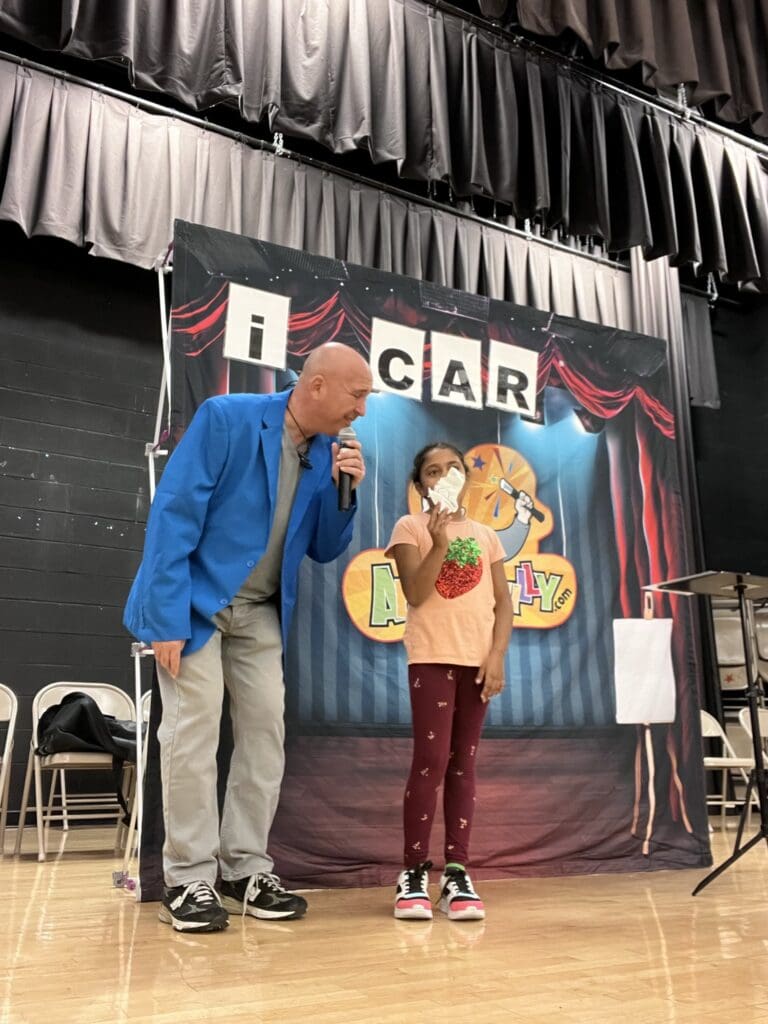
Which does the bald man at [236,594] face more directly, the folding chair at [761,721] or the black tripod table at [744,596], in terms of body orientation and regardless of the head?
the black tripod table

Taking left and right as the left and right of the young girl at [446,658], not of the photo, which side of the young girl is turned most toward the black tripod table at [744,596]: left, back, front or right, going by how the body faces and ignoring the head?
left

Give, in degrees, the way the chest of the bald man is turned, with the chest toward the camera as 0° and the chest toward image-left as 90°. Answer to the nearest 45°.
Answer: approximately 315°

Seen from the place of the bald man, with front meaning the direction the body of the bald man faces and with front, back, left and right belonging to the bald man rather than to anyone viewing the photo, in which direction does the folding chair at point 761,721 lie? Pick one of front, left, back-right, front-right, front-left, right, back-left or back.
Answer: left

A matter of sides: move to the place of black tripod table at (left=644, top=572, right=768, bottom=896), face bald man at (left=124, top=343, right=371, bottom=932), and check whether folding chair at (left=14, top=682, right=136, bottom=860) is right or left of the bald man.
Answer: right

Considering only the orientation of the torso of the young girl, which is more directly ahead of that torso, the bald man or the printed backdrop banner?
the bald man

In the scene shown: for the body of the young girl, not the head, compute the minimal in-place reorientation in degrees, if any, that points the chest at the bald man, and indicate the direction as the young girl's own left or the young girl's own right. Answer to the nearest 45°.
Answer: approximately 45° to the young girl's own right

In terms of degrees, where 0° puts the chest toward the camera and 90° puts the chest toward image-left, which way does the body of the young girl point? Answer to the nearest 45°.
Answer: approximately 0°

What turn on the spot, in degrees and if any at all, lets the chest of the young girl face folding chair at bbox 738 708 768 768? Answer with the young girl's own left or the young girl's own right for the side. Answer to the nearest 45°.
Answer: approximately 135° to the young girl's own left

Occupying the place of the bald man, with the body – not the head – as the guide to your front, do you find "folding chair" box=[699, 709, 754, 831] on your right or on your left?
on your left

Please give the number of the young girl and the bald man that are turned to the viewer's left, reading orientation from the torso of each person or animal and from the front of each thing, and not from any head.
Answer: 0

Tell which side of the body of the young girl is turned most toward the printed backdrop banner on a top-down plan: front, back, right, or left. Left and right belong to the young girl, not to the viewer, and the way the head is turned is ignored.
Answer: back
